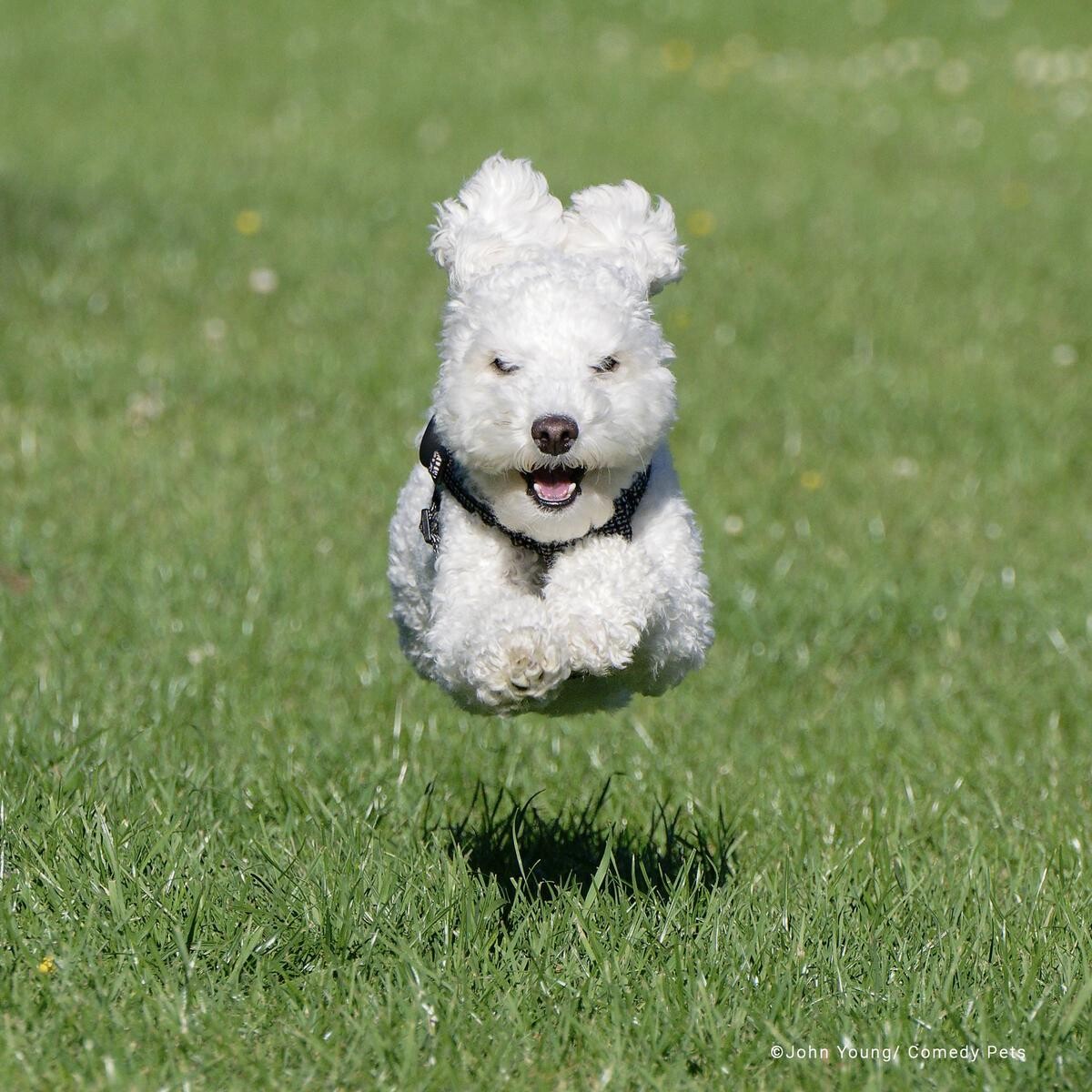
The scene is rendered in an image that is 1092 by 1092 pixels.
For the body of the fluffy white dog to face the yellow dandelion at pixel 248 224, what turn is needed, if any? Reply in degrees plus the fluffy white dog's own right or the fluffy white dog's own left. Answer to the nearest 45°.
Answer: approximately 180°

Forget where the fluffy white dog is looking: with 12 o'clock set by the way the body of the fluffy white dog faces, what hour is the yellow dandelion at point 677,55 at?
The yellow dandelion is roughly at 6 o'clock from the fluffy white dog.

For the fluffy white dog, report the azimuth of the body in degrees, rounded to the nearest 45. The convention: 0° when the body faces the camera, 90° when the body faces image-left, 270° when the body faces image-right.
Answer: approximately 0°

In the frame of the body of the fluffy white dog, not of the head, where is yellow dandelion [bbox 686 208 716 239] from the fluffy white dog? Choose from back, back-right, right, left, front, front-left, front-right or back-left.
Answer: back
